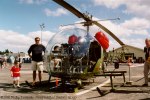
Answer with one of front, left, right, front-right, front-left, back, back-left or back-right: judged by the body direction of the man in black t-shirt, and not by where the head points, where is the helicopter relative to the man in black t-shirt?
front-left

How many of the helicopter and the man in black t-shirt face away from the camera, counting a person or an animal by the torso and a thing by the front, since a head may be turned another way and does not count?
0

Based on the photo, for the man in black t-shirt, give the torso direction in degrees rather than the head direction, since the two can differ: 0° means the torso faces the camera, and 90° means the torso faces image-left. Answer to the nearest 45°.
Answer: approximately 0°
